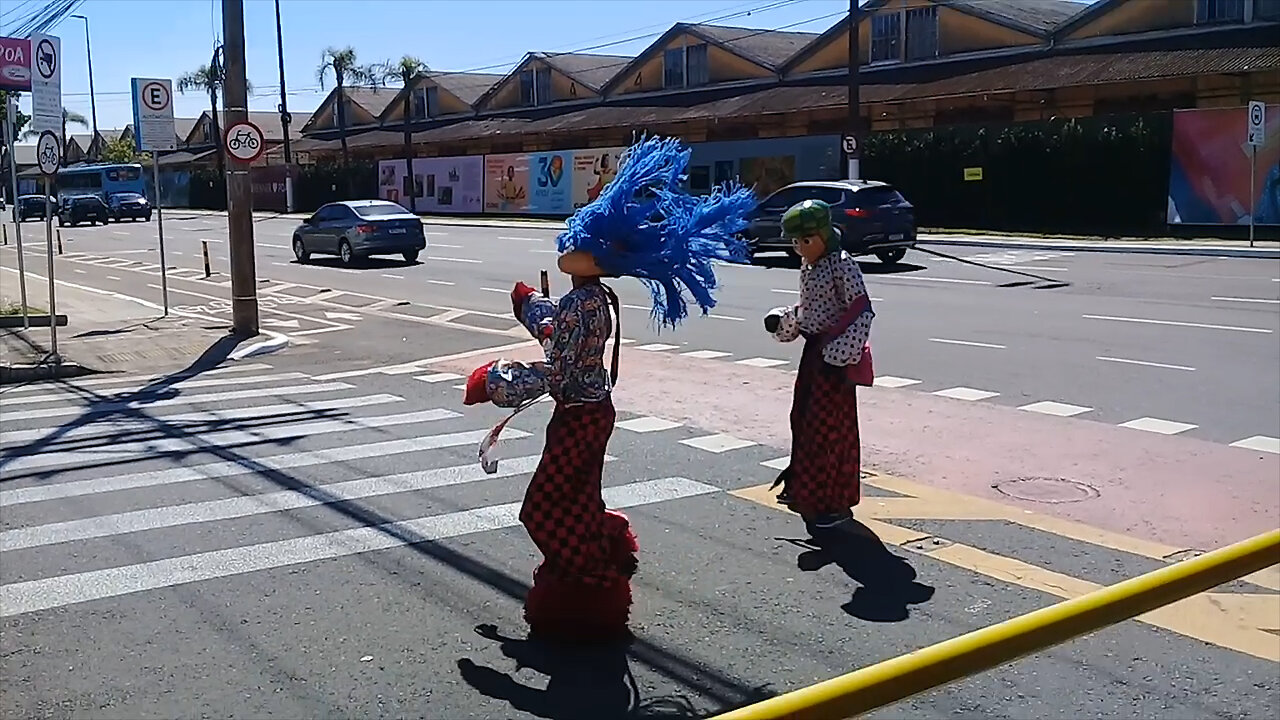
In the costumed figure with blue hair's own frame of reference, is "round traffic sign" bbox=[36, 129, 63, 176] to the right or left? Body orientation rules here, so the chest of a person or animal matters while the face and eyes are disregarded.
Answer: on its right

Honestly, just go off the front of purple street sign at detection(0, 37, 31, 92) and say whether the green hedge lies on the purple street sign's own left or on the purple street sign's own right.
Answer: on the purple street sign's own left

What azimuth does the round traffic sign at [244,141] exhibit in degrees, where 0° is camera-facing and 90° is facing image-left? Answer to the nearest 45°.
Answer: approximately 0°

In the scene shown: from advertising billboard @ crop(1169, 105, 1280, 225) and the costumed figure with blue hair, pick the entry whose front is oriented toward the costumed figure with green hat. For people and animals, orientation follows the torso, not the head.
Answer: the advertising billboard

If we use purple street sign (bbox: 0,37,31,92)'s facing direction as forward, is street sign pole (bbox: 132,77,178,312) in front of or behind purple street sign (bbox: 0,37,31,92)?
behind

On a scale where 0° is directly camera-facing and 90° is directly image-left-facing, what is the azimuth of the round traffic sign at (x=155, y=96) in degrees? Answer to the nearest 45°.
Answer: approximately 0°

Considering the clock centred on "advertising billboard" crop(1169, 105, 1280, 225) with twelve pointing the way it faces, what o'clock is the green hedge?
The green hedge is roughly at 4 o'clock from the advertising billboard.

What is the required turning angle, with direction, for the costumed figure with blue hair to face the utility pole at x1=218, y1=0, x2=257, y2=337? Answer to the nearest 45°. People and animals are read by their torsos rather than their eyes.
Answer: approximately 90° to its right

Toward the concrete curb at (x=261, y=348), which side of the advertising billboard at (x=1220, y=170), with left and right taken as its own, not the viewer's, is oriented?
front

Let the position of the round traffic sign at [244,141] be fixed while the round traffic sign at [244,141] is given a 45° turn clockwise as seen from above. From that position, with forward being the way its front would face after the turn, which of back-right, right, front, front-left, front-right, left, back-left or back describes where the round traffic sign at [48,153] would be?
front-right

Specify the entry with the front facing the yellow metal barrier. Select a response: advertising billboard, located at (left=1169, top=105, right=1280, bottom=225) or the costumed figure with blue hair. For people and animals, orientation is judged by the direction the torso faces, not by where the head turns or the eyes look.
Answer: the advertising billboard

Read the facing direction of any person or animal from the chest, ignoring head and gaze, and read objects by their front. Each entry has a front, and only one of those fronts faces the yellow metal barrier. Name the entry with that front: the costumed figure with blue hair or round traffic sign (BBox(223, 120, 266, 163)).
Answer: the round traffic sign

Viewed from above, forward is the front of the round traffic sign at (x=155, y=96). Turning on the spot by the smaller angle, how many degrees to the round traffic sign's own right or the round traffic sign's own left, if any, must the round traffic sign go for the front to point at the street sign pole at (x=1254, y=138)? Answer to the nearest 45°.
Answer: approximately 90° to the round traffic sign's own left

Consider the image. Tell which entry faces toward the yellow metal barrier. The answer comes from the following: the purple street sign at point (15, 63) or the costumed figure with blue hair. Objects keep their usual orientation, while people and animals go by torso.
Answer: the purple street sign

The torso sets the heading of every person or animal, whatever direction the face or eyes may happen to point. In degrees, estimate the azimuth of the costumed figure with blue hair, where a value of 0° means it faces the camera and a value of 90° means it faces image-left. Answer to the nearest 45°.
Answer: approximately 90°
